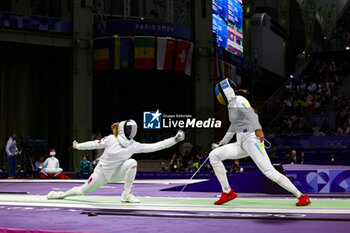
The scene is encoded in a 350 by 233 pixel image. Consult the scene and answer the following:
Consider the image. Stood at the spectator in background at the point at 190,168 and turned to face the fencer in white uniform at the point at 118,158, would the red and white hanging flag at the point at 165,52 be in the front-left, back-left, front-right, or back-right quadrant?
back-right

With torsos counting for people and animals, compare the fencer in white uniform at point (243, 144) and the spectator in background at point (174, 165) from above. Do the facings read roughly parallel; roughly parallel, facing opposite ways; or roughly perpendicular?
roughly perpendicular

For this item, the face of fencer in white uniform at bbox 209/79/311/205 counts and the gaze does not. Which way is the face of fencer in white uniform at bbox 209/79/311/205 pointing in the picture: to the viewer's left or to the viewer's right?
to the viewer's left

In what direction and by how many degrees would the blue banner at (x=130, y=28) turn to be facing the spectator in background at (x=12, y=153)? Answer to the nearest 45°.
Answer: approximately 45° to its right

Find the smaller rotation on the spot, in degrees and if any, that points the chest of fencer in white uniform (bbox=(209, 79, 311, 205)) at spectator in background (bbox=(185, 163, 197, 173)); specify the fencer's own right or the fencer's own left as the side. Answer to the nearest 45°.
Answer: approximately 90° to the fencer's own right

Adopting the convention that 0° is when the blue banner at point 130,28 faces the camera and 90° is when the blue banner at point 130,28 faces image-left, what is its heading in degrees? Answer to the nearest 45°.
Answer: approximately 0°

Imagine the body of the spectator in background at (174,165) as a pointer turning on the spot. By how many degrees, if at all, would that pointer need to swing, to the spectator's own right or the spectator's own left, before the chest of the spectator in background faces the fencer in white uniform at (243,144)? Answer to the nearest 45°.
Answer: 0° — they already face them

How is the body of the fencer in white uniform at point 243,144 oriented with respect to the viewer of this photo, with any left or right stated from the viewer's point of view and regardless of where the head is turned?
facing to the left of the viewer
